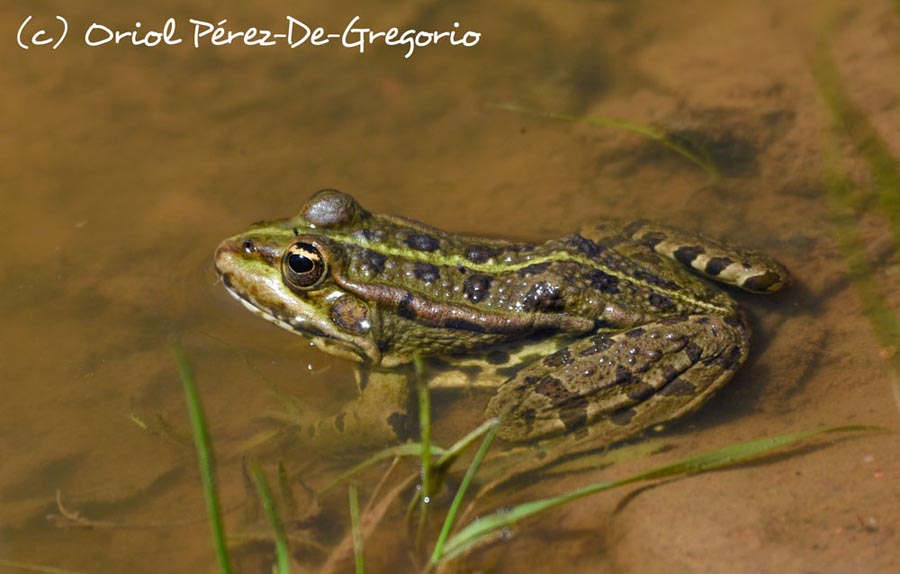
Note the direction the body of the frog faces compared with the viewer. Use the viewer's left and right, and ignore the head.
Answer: facing to the left of the viewer

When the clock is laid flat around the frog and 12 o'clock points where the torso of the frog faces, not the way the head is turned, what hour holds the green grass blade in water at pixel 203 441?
The green grass blade in water is roughly at 10 o'clock from the frog.

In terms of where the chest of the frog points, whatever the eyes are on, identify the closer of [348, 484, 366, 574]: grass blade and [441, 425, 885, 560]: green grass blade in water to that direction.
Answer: the grass blade

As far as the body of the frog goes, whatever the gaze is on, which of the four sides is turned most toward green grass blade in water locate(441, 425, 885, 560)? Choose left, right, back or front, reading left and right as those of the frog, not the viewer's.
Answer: left

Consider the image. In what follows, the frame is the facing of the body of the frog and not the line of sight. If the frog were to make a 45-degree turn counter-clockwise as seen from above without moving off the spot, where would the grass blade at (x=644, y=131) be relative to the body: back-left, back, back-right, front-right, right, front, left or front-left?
back
